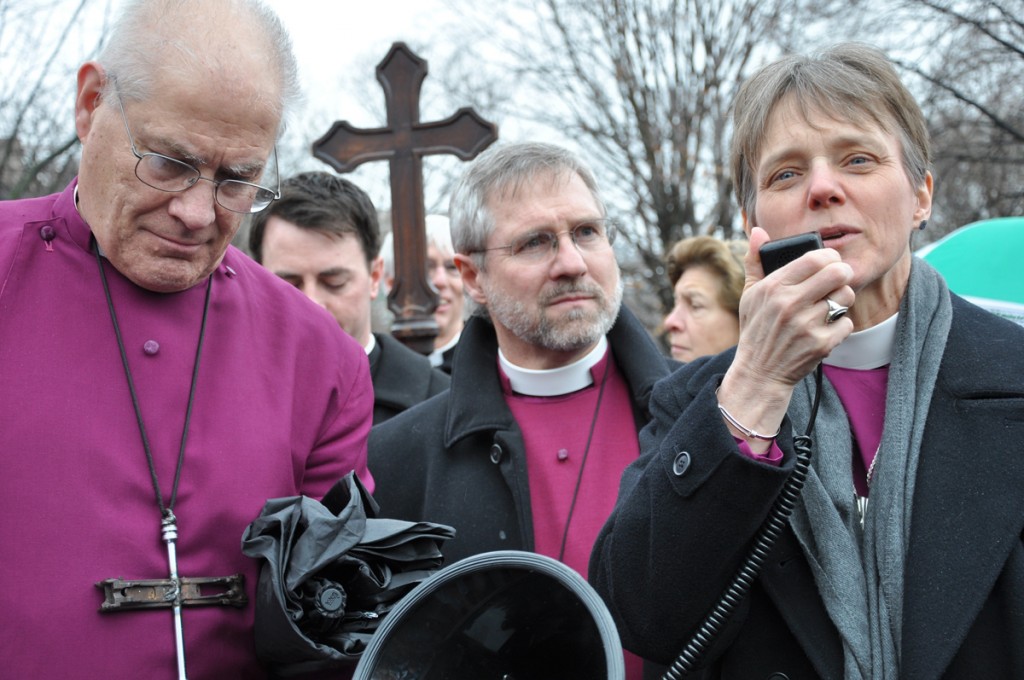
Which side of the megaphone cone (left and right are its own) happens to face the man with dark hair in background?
back

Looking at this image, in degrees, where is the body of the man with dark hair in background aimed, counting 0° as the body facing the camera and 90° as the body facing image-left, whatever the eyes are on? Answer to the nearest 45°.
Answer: approximately 45°

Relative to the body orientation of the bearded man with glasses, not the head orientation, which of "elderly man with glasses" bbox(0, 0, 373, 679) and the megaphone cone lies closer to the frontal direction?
the megaphone cone

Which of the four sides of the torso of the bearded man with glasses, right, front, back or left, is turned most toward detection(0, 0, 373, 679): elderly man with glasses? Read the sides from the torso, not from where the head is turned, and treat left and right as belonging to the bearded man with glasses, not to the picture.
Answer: right

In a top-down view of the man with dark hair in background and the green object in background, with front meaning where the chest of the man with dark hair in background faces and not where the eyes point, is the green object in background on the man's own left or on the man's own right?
on the man's own left

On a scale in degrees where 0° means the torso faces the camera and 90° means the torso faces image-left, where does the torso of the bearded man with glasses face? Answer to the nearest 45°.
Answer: approximately 315°

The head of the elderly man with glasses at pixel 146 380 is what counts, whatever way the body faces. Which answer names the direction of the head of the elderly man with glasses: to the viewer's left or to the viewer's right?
to the viewer's right

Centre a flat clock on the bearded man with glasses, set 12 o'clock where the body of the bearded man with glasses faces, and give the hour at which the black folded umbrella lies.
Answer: The black folded umbrella is roughly at 2 o'clock from the bearded man with glasses.
